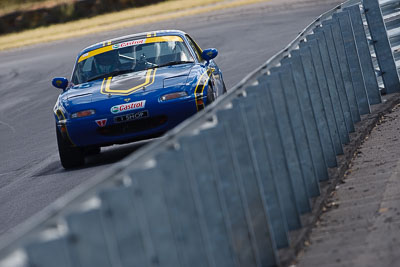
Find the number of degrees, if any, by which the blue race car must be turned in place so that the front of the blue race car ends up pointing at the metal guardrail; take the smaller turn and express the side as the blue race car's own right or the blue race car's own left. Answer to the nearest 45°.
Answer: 0° — it already faces it

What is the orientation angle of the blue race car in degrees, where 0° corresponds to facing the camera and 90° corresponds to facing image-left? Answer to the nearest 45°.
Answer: approximately 0°
